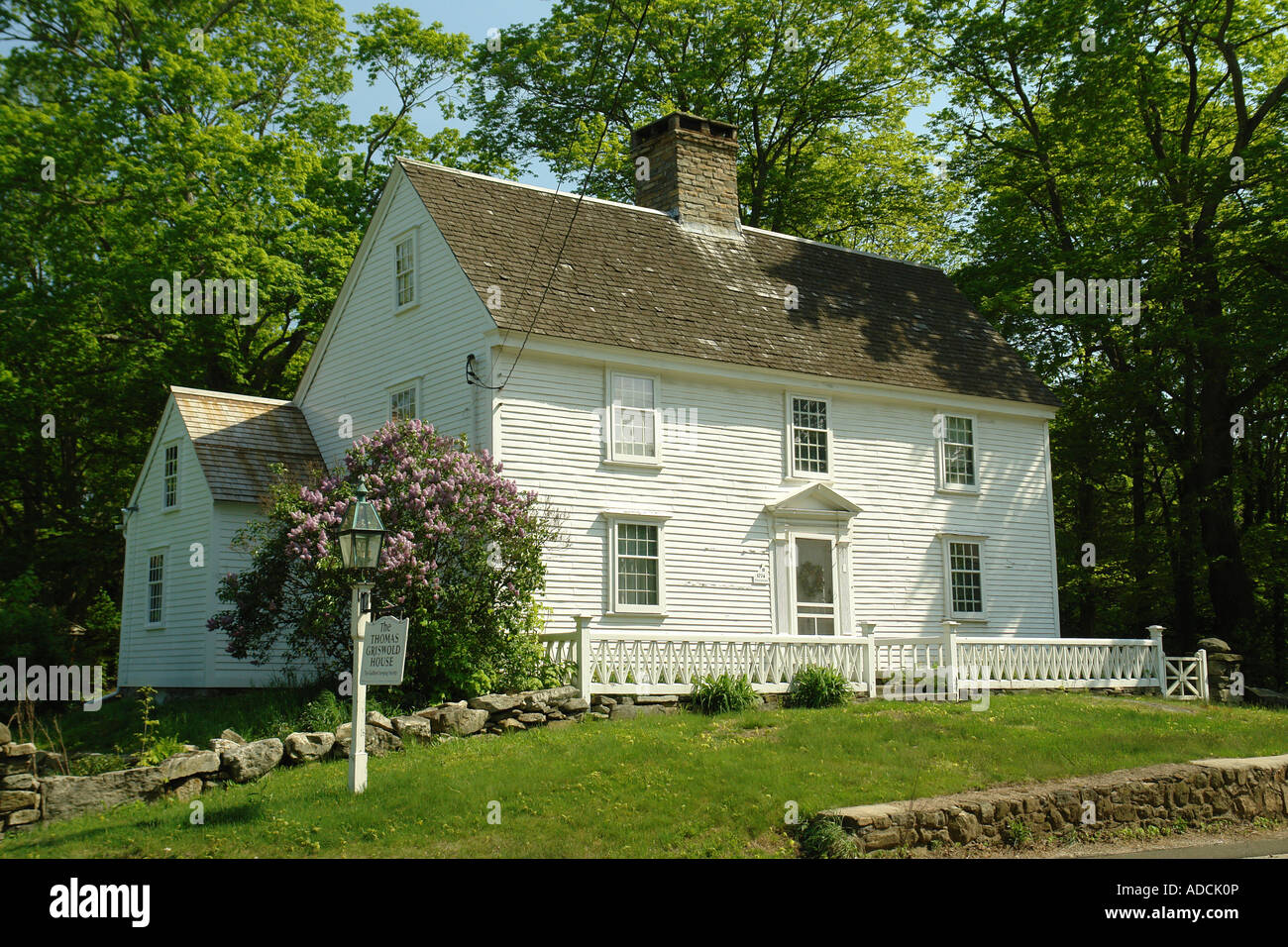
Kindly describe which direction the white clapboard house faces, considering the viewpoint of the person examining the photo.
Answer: facing the viewer and to the right of the viewer

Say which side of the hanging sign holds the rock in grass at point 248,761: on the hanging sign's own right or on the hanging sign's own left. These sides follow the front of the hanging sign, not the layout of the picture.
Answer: on the hanging sign's own right

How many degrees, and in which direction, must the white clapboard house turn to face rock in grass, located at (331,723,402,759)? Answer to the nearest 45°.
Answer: approximately 90° to its right

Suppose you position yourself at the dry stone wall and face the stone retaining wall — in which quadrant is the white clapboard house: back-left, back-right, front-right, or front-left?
front-left

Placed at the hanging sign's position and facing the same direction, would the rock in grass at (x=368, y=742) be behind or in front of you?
behind

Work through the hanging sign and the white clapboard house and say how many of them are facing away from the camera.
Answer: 0

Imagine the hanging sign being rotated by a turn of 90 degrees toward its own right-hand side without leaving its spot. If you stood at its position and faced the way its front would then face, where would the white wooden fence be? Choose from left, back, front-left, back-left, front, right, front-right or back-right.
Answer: back-right

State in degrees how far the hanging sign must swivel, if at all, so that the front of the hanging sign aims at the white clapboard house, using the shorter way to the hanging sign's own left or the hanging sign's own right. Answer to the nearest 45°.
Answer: approximately 135° to the hanging sign's own left

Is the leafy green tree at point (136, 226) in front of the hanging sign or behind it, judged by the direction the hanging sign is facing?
behind

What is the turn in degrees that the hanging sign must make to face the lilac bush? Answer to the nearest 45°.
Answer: approximately 180°

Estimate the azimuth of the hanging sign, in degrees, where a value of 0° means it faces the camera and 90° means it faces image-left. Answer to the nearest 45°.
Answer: approximately 0°

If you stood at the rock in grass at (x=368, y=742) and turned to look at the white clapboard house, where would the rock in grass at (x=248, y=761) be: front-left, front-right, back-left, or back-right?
back-left

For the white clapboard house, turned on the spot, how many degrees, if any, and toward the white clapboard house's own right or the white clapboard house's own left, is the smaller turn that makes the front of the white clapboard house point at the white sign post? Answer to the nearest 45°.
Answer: approximately 45° to the white clapboard house's own right

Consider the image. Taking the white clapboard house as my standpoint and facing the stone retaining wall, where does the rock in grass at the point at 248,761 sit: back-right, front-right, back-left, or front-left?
front-right
